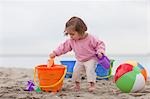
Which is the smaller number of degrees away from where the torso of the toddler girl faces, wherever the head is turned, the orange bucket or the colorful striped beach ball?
the orange bucket

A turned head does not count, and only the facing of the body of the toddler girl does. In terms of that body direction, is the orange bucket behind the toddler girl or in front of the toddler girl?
in front

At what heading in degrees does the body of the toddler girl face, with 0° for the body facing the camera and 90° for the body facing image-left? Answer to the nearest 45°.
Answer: approximately 45°

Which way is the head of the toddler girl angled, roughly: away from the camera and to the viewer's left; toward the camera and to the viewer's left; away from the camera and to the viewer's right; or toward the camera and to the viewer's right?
toward the camera and to the viewer's left

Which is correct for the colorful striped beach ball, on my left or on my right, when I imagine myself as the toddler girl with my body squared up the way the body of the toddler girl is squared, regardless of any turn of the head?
on my left
